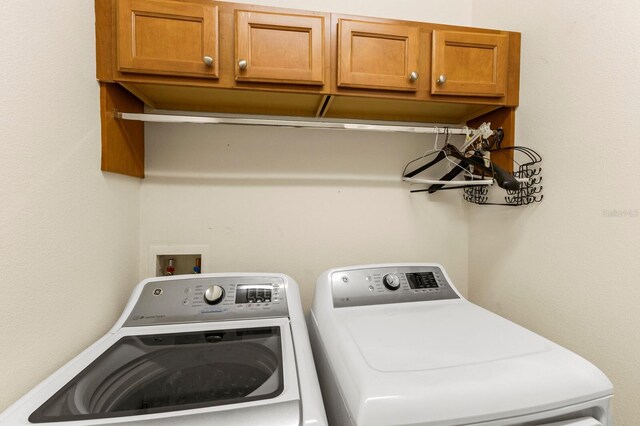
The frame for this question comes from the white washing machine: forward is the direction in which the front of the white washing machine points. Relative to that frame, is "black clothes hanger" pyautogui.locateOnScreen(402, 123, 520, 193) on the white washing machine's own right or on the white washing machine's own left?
on the white washing machine's own left

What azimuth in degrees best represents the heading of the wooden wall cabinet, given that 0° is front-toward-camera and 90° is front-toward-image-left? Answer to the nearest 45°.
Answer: approximately 0°

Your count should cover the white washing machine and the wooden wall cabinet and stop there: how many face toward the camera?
2

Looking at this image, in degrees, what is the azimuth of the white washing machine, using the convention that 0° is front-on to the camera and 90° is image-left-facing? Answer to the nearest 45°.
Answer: approximately 0°
